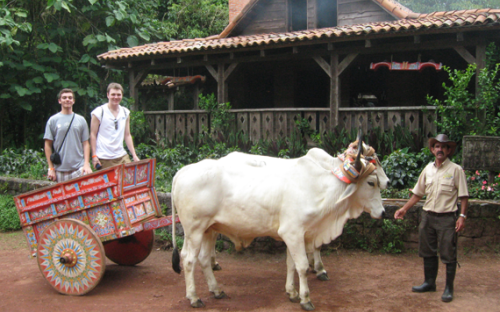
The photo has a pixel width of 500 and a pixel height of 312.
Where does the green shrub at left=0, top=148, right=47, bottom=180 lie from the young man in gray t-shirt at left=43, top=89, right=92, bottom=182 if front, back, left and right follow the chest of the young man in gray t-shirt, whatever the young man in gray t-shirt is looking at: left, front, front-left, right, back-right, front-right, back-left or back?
back

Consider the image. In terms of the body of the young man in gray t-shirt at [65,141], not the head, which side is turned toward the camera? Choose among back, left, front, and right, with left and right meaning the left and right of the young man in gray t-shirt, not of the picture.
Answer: front

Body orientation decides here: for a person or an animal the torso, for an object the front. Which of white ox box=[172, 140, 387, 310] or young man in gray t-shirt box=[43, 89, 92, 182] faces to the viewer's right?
the white ox

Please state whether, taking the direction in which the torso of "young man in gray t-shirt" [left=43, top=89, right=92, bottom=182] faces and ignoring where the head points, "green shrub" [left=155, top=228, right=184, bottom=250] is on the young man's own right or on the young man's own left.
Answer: on the young man's own left

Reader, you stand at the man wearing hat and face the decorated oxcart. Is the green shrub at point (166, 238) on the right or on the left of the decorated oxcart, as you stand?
right

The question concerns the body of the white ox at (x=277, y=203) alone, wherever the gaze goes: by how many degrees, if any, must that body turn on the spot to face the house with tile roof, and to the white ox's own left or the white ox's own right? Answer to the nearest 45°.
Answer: approximately 90° to the white ox's own left

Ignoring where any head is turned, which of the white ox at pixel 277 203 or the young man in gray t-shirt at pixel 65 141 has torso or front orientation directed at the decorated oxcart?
the young man in gray t-shirt

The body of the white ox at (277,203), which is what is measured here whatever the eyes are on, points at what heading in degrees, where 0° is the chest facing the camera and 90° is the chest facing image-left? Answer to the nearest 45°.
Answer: approximately 270°

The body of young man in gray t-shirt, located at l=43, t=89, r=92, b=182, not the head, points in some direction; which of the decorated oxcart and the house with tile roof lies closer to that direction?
the decorated oxcart

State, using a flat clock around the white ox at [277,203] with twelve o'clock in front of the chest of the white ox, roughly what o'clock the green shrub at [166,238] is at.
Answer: The green shrub is roughly at 8 o'clock from the white ox.

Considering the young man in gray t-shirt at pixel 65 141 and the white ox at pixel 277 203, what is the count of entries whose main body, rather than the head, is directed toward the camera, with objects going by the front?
1

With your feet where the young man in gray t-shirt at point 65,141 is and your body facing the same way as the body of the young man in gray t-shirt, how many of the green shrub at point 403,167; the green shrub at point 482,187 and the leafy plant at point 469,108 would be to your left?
3

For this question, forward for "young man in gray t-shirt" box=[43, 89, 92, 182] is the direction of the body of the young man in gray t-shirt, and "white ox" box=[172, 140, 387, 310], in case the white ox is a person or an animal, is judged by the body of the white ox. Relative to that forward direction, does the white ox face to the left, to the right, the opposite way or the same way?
to the left

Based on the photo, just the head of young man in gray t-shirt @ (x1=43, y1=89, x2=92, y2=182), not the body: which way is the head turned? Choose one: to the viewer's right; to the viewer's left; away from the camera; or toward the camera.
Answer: toward the camera
